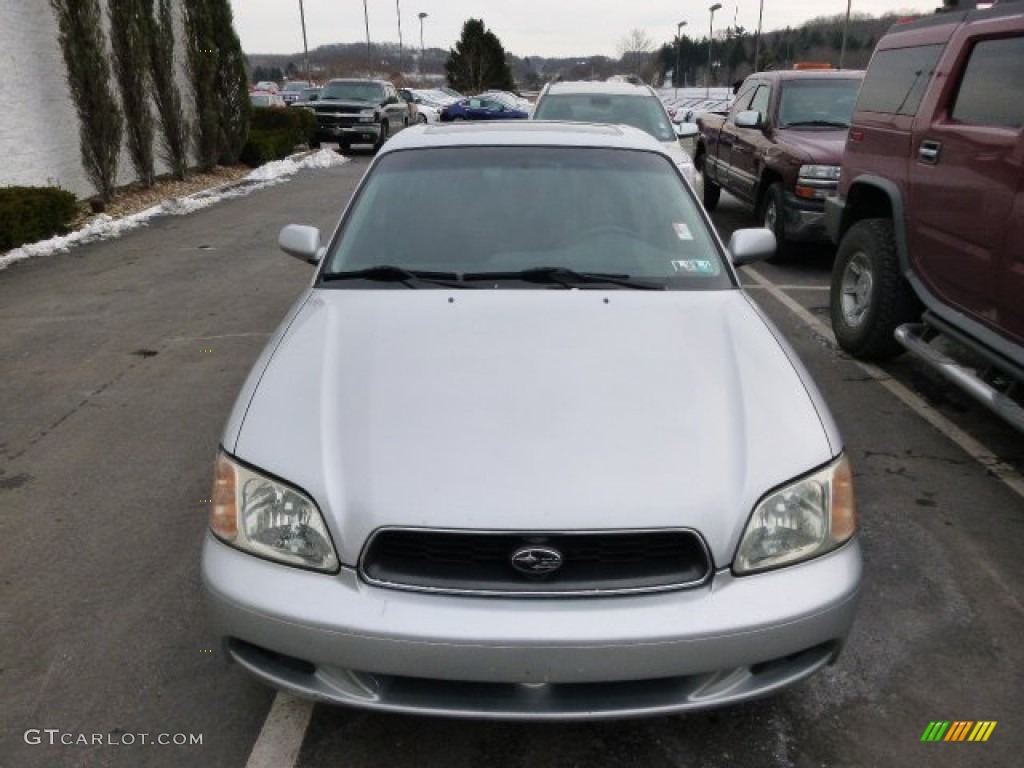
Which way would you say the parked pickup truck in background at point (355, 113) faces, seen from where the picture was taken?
facing the viewer and to the left of the viewer

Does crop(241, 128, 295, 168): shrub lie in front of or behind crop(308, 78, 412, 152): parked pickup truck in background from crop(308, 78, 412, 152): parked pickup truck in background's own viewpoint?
in front

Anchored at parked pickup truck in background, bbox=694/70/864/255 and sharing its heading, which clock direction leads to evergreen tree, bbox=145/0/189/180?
The evergreen tree is roughly at 5 o'clock from the parked pickup truck in background.

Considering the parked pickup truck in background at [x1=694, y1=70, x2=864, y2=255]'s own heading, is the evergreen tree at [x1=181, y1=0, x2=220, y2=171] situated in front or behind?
behind

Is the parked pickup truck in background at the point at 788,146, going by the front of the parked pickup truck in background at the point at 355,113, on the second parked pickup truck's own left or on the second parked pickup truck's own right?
on the second parked pickup truck's own left

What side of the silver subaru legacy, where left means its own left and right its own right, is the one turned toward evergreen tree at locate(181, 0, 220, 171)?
back

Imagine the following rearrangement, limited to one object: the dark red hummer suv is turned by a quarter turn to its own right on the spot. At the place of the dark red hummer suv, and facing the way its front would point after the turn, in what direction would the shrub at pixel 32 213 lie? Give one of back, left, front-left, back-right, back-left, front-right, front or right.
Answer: front-right

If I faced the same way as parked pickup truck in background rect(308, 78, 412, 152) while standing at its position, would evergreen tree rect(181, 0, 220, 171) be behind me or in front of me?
in front

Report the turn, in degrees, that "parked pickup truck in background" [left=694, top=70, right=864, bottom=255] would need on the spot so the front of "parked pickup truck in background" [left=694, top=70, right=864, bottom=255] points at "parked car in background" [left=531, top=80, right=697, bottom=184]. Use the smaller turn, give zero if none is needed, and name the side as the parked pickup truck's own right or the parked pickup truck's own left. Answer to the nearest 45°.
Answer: approximately 135° to the parked pickup truck's own right

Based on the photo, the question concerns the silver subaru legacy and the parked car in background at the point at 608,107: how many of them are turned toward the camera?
2

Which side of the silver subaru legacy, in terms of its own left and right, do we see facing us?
front

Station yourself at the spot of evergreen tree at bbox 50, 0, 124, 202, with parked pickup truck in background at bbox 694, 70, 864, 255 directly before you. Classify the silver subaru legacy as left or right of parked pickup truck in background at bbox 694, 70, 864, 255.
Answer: right

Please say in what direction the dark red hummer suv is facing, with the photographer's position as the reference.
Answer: facing the viewer and to the right of the viewer

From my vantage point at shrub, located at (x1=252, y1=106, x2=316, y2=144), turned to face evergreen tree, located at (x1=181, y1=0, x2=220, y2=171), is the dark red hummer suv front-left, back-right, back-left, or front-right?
front-left

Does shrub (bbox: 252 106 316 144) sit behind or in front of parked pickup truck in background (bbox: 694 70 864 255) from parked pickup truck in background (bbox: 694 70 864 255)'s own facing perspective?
behind
